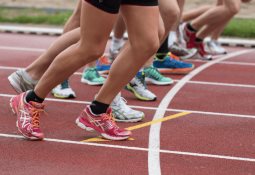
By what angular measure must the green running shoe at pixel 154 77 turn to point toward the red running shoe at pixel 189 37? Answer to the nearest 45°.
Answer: approximately 90° to its left

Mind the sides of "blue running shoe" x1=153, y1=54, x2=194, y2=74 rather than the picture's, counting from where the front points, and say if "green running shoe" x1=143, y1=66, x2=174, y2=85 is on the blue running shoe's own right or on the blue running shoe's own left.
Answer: on the blue running shoe's own right

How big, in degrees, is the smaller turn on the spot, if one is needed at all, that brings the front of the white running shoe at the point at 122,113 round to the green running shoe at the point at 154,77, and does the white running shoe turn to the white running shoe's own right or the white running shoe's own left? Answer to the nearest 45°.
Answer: approximately 90° to the white running shoe's own left

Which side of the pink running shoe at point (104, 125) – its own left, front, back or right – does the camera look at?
right

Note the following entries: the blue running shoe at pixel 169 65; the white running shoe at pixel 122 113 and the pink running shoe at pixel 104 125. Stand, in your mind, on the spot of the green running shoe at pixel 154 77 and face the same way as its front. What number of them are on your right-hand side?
2

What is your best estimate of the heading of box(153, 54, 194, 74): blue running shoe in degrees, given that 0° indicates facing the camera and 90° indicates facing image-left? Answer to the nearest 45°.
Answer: approximately 270°

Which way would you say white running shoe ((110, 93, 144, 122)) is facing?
to the viewer's right

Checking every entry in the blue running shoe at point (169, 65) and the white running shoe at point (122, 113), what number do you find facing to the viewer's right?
2
